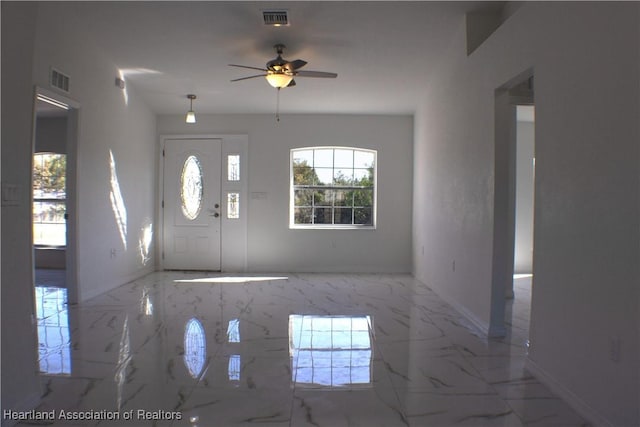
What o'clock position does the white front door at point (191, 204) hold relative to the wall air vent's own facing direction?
The white front door is roughly at 9 o'clock from the wall air vent.

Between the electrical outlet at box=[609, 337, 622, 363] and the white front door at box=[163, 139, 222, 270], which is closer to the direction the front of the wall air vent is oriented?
the electrical outlet

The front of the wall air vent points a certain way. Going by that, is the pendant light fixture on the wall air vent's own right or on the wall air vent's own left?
on the wall air vent's own left

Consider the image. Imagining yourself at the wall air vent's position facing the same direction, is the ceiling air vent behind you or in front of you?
in front

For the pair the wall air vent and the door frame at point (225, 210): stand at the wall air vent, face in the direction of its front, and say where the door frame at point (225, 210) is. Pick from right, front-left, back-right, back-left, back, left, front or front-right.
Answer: left

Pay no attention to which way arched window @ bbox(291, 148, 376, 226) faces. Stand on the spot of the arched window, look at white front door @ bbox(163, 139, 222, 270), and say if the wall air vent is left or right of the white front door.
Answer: left

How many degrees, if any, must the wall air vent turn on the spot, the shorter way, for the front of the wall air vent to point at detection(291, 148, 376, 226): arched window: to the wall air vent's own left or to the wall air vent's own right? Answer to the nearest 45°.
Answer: approximately 45° to the wall air vent's own left

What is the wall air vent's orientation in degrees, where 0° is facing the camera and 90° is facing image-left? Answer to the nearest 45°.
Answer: approximately 315°

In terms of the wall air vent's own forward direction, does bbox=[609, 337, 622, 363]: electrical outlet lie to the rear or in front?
in front

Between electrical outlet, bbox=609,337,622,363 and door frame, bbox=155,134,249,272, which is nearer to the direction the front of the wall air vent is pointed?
the electrical outlet
